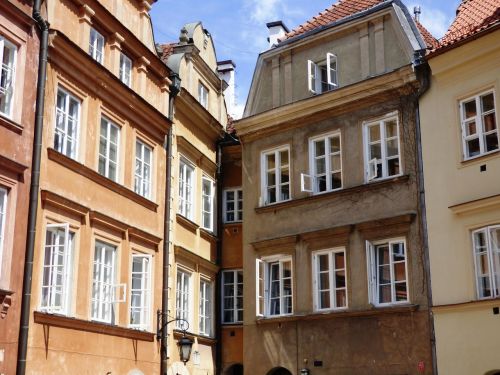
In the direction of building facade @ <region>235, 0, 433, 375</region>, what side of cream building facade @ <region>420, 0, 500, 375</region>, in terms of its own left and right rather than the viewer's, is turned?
right

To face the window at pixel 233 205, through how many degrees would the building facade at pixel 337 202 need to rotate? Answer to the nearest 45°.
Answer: approximately 90° to its right

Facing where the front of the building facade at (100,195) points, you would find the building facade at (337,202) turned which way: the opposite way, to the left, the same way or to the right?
to the right

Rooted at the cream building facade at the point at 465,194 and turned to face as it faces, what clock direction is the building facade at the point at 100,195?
The building facade is roughly at 1 o'clock from the cream building facade.

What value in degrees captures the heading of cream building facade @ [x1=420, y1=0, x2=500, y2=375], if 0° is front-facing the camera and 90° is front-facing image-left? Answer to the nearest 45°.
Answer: approximately 45°

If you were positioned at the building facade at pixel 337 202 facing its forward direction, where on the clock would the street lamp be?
The street lamp is roughly at 1 o'clock from the building facade.

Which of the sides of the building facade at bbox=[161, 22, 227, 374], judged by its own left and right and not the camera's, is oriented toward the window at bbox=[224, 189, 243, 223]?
left

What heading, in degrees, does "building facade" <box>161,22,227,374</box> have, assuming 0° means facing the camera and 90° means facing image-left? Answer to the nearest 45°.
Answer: approximately 315°

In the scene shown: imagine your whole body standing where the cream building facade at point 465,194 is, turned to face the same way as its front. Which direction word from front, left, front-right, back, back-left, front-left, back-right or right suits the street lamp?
front-right

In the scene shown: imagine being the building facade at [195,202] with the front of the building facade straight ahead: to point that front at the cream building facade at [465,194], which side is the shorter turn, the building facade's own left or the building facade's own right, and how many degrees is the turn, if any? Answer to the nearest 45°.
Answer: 0° — it already faces it

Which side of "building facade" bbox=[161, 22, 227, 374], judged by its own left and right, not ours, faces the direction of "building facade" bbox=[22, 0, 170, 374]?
right

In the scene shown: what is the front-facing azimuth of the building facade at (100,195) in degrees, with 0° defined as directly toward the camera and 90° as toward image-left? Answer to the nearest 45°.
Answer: approximately 315°

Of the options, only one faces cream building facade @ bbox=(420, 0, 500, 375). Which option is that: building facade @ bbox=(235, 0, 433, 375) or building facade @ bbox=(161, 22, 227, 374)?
building facade @ bbox=(161, 22, 227, 374)
